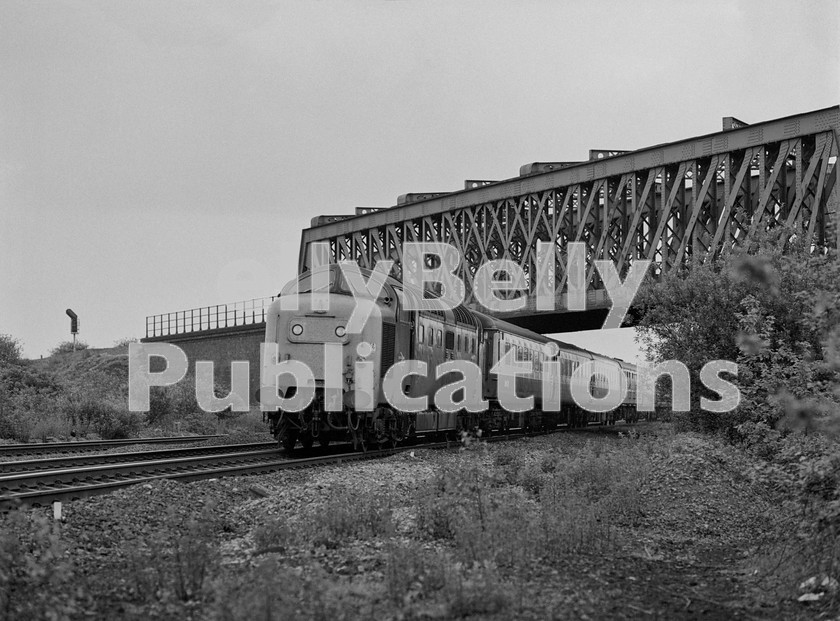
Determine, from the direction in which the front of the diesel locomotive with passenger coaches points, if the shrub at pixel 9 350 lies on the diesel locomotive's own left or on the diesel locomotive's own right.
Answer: on the diesel locomotive's own right

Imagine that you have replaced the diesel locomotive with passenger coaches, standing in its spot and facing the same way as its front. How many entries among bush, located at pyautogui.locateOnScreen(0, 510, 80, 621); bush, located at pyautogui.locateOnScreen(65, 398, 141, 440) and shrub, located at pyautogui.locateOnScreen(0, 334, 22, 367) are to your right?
2

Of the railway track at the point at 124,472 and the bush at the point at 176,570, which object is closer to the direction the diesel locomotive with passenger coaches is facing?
the railway track

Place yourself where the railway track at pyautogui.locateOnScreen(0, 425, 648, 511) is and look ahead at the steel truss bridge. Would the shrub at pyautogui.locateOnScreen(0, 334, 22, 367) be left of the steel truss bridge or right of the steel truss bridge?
left

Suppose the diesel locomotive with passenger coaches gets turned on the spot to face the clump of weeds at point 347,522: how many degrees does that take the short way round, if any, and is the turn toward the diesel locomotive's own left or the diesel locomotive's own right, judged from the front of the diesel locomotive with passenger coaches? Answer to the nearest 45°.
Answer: approximately 45° to the diesel locomotive's own left

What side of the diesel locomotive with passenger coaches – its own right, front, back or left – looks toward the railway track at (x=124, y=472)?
front

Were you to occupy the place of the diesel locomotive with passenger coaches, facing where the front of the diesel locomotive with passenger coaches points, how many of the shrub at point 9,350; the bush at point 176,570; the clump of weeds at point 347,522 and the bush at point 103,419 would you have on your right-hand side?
2

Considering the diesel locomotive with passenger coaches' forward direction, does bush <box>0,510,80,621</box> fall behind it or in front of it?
in front

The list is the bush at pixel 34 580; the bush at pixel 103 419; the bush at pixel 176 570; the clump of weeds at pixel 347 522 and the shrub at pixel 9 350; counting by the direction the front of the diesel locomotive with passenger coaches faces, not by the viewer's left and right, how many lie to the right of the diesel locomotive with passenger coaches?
2

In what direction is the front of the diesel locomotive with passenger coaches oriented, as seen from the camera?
facing the viewer and to the left of the viewer

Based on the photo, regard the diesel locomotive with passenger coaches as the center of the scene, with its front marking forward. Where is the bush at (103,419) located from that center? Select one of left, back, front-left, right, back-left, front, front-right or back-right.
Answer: right

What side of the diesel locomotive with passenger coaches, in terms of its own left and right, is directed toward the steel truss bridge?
back
